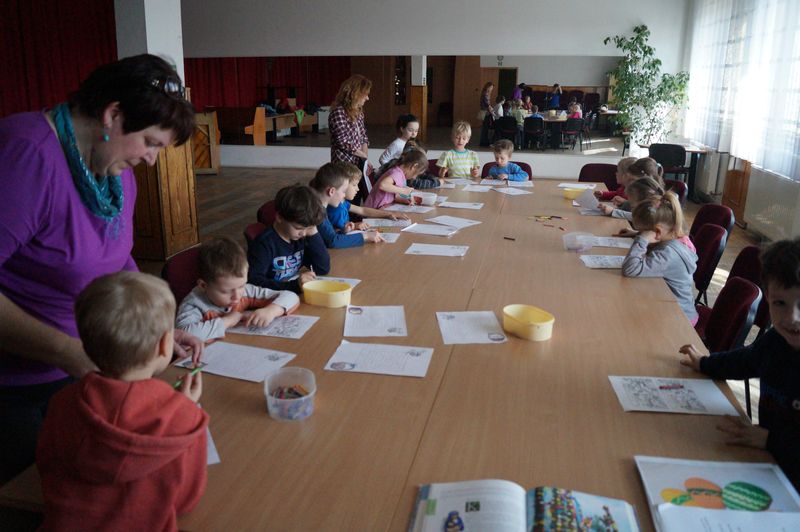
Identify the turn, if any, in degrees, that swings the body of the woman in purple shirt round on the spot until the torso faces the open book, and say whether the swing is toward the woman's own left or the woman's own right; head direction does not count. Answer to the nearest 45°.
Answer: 0° — they already face it

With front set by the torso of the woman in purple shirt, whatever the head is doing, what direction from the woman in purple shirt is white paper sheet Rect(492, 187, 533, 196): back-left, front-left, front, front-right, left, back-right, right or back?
left

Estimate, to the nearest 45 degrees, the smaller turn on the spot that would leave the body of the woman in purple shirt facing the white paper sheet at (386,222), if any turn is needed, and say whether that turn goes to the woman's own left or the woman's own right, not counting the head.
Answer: approximately 90° to the woman's own left

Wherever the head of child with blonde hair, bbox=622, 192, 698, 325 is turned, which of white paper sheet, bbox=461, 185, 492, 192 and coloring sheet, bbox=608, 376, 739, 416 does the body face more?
the white paper sheet

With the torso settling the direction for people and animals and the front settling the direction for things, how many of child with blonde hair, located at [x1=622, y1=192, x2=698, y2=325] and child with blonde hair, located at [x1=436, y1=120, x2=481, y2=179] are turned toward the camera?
1

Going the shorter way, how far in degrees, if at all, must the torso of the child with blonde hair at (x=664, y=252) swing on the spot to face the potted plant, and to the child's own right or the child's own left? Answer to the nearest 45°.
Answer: approximately 90° to the child's own right

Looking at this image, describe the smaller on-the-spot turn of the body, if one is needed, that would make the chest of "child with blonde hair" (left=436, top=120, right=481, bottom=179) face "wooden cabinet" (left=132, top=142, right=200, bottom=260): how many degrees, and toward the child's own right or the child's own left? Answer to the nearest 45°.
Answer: approximately 90° to the child's own right

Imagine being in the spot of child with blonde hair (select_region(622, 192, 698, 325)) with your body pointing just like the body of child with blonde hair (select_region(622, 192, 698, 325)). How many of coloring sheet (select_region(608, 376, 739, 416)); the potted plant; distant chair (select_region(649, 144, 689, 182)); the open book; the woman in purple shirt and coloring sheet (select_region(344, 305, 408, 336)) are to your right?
2

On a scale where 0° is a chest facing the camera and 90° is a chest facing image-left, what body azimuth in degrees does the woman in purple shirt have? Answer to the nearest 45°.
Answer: approximately 315°

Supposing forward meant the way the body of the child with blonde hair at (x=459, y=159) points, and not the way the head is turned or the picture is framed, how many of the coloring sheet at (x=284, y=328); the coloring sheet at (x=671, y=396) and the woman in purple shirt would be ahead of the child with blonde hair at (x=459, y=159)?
3

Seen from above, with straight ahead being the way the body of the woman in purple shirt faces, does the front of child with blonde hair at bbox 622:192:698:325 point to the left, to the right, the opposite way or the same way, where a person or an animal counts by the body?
the opposite way

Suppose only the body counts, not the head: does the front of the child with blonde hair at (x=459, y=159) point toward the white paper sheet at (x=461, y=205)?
yes

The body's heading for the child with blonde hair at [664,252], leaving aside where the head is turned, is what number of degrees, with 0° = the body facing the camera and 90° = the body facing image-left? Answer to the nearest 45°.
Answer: approximately 90°
